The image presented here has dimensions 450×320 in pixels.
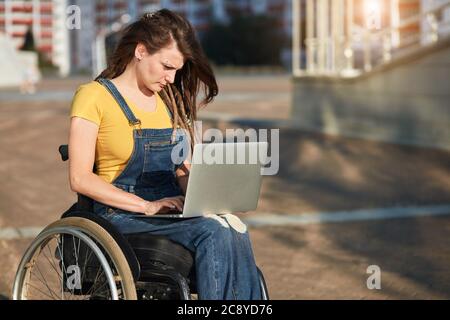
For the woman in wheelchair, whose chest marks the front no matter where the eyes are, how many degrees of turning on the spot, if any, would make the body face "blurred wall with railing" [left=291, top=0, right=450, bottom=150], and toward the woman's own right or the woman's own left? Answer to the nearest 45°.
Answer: approximately 135° to the woman's own left

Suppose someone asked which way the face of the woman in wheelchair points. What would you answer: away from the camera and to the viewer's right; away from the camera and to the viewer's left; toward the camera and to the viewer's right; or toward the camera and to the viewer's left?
toward the camera and to the viewer's right

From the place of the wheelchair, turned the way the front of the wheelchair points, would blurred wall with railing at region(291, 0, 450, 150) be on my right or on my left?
on my left
